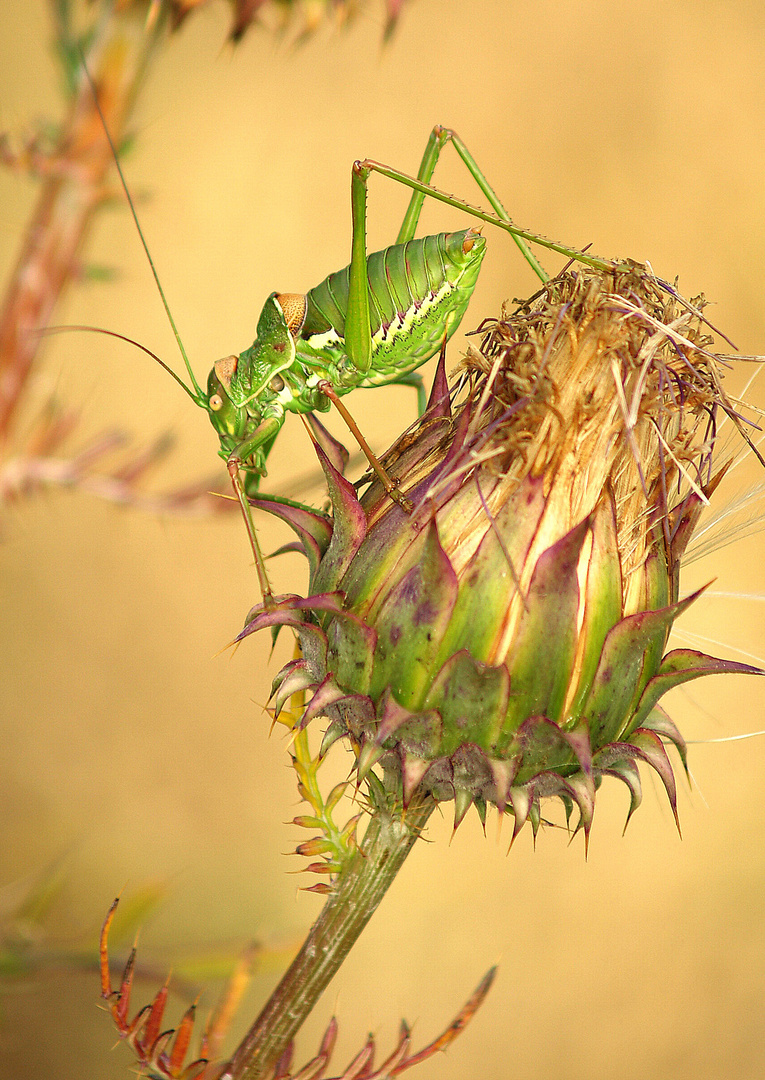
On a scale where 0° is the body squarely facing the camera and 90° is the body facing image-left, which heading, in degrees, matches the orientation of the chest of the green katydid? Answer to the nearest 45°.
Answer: approximately 90°
